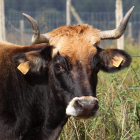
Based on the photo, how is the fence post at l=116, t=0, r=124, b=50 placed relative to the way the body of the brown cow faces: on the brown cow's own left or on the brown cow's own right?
on the brown cow's own left

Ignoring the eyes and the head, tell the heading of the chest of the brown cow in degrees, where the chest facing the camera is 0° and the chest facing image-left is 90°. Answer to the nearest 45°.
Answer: approximately 315°
